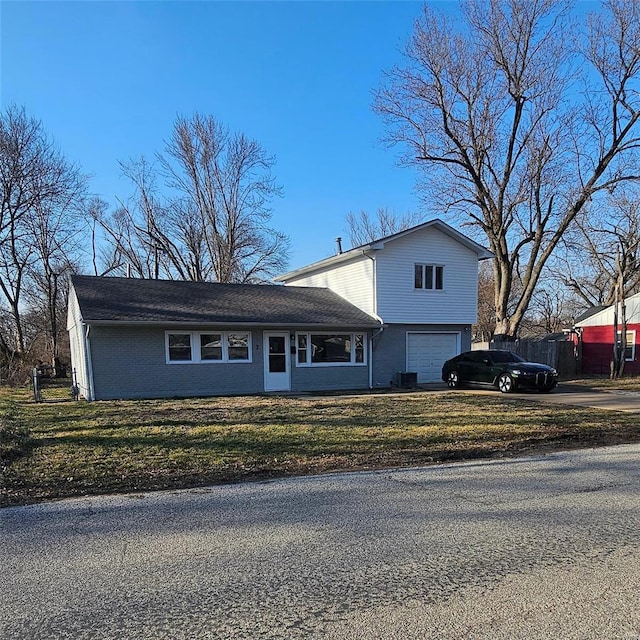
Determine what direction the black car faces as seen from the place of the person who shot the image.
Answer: facing the viewer and to the right of the viewer

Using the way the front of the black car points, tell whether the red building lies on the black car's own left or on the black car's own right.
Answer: on the black car's own left

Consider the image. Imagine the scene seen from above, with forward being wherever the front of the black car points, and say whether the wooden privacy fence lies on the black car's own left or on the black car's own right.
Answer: on the black car's own left

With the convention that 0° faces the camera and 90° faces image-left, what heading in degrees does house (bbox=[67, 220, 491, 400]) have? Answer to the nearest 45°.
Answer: approximately 0°

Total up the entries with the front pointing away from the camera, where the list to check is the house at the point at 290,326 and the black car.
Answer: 0
